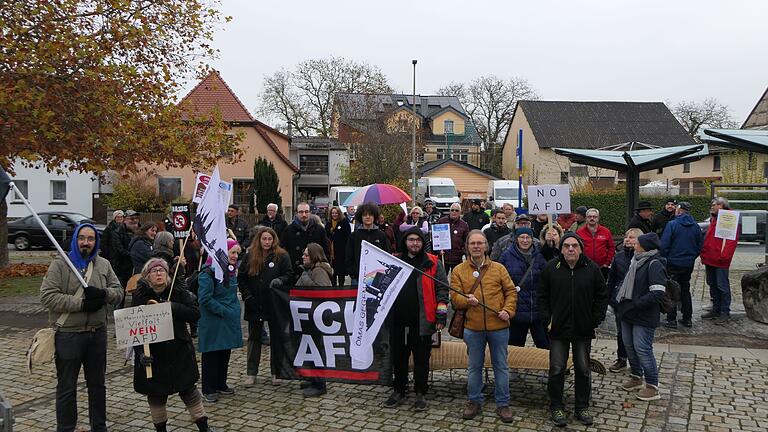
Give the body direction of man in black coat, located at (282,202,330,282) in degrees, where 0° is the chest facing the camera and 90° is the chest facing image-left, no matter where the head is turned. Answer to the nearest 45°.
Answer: approximately 0°

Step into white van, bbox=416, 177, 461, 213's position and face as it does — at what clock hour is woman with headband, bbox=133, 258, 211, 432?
The woman with headband is roughly at 12 o'clock from the white van.

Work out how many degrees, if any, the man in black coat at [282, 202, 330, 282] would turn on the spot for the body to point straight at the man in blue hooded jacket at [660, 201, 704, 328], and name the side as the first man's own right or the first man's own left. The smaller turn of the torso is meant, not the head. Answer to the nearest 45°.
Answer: approximately 90° to the first man's own left

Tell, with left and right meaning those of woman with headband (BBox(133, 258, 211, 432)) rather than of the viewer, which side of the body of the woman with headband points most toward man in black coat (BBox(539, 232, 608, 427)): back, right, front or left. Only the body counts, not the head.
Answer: left

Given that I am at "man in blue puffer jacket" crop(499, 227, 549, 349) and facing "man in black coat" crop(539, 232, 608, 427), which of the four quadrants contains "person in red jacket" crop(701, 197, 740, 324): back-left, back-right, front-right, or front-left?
back-left

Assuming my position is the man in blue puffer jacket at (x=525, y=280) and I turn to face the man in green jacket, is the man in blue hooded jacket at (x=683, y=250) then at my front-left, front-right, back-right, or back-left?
back-right

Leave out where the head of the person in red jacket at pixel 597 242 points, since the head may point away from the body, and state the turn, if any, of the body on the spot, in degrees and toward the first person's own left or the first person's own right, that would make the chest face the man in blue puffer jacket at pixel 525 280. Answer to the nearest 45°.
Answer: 0° — they already face them

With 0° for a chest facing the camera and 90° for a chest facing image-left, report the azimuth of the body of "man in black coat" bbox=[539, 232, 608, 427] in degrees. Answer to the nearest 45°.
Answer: approximately 0°

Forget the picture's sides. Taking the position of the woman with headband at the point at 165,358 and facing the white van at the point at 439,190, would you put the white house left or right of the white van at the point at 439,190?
left
